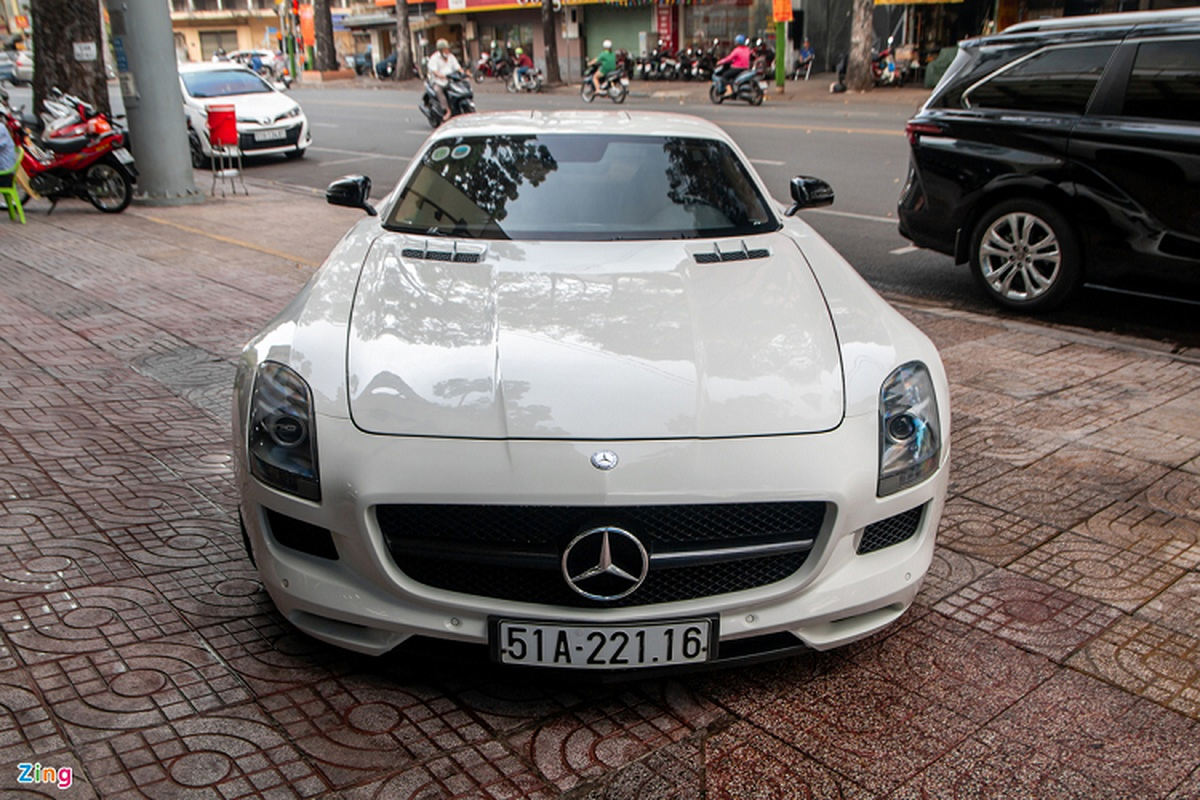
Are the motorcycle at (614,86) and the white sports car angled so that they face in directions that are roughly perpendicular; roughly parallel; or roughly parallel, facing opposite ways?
roughly perpendicular

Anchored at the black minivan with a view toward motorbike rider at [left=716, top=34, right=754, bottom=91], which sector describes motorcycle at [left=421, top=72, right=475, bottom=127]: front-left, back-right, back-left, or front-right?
front-left

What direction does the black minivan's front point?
to the viewer's right

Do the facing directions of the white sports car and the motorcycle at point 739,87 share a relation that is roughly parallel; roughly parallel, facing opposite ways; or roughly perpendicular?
roughly perpendicular

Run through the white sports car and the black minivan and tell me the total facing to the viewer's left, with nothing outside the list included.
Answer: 0

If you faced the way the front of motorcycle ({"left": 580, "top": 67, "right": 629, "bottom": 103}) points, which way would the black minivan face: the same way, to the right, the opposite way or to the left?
the opposite way

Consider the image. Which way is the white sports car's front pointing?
toward the camera

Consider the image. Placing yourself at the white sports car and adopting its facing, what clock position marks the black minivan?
The black minivan is roughly at 7 o'clock from the white sports car.

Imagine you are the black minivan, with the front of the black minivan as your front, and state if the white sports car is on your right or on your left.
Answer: on your right

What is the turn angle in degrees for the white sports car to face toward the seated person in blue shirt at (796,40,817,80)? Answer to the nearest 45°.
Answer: approximately 180°

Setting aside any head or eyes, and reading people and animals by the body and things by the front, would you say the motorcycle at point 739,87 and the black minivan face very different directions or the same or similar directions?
very different directions

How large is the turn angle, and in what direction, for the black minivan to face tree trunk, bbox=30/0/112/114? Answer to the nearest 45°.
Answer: approximately 180°

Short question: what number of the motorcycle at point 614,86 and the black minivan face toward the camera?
0

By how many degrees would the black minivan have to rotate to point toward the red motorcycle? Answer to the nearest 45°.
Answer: approximately 180°

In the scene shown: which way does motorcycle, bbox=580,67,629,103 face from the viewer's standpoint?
to the viewer's left
